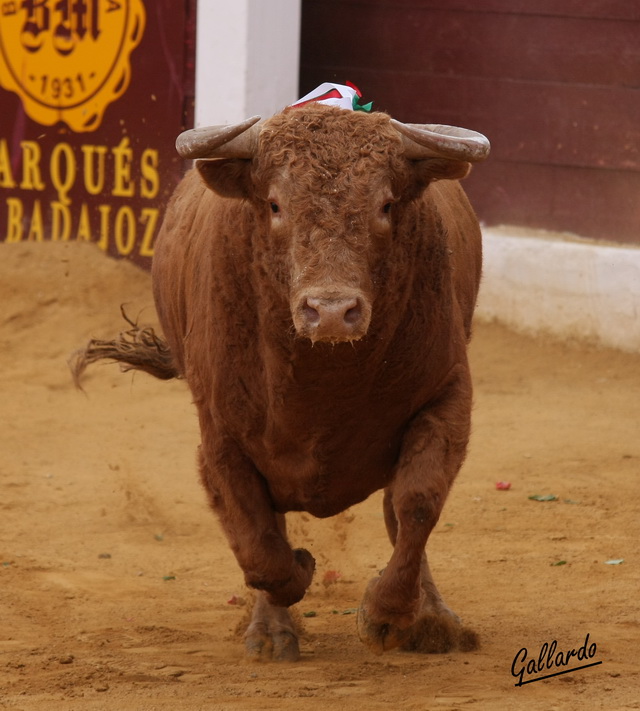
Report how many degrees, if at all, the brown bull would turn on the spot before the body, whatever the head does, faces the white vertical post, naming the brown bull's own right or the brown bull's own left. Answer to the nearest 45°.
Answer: approximately 180°

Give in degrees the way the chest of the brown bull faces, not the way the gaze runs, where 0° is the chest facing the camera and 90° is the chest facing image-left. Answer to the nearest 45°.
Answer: approximately 0°
